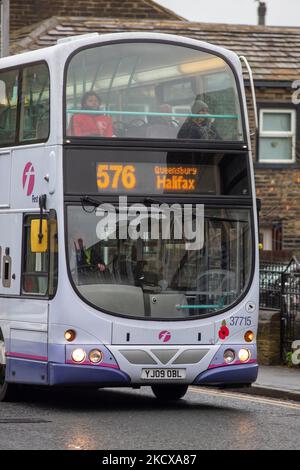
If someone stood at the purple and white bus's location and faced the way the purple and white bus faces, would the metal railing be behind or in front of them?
behind

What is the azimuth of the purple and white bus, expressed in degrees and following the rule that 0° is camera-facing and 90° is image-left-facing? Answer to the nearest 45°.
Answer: approximately 0°

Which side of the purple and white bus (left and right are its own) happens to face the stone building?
back
